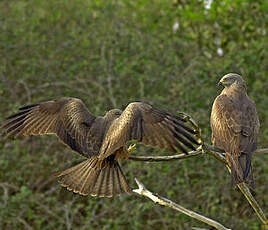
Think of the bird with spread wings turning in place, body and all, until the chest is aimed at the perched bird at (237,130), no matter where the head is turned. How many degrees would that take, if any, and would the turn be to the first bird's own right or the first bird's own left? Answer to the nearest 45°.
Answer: approximately 45° to the first bird's own right

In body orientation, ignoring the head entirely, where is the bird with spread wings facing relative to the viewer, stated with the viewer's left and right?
facing away from the viewer and to the right of the viewer
